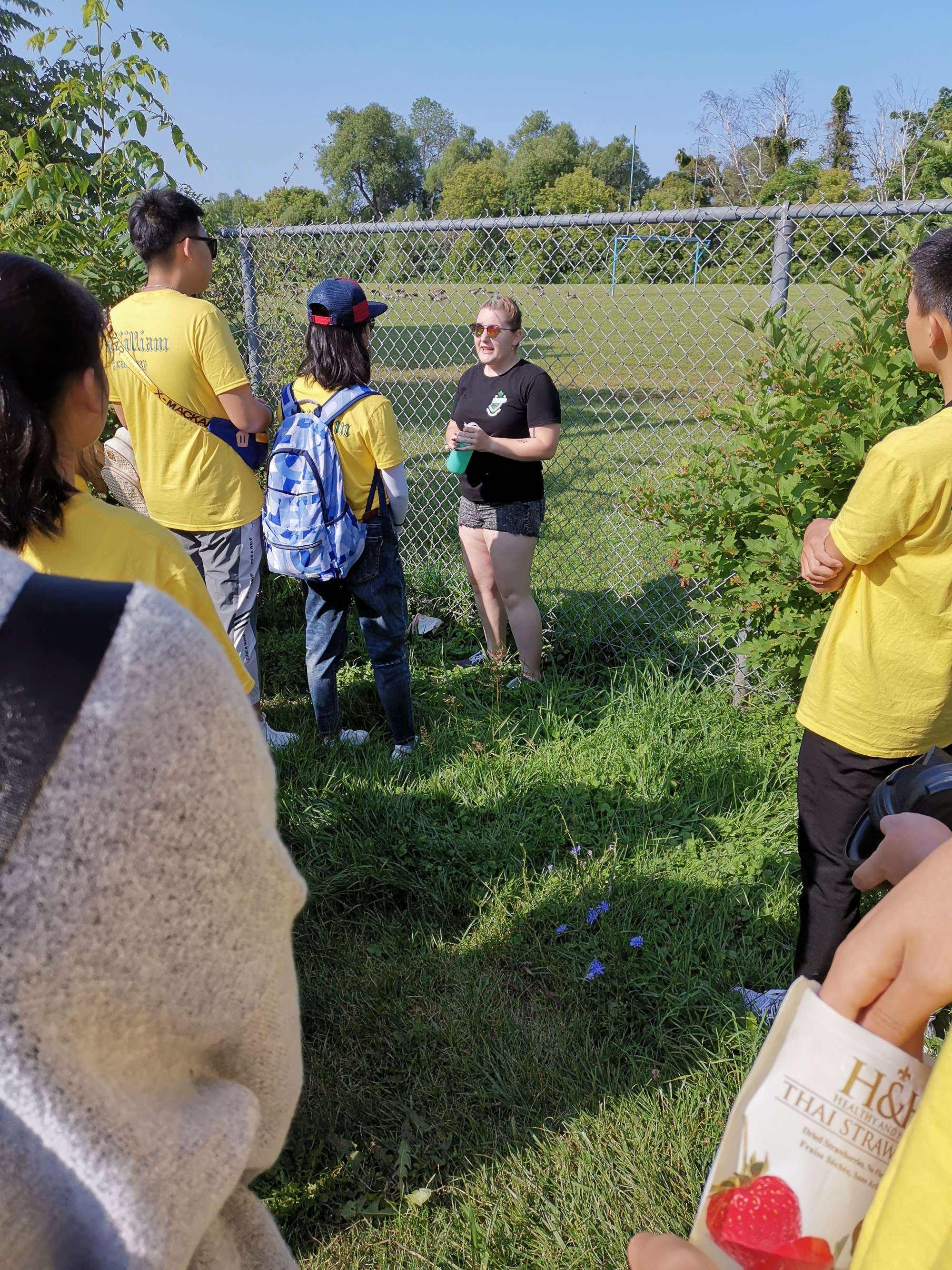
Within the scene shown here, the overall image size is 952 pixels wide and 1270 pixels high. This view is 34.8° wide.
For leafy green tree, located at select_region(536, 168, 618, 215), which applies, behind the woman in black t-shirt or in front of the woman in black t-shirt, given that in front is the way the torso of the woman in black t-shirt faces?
behind

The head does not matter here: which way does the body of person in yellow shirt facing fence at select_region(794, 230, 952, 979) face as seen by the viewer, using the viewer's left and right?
facing away from the viewer and to the left of the viewer

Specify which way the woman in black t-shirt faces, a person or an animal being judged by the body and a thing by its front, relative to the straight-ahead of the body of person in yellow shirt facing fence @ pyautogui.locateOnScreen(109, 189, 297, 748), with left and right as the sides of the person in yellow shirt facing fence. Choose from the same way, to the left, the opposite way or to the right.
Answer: the opposite way

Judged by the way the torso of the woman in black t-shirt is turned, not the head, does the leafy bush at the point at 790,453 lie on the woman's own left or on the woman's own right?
on the woman's own left

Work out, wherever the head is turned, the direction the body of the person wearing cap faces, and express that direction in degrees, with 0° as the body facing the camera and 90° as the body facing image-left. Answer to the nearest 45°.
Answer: approximately 225°

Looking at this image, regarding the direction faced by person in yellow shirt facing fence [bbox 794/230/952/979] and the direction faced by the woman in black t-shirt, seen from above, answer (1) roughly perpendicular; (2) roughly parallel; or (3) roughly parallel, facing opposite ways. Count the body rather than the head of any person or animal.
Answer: roughly perpendicular

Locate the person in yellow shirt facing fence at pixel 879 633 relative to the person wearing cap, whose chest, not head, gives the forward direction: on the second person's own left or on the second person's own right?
on the second person's own right

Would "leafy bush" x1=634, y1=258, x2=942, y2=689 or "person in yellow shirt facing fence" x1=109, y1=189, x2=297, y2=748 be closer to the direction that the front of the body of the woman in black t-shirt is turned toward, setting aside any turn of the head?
the person in yellow shirt facing fence

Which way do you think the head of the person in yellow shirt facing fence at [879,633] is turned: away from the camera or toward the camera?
away from the camera

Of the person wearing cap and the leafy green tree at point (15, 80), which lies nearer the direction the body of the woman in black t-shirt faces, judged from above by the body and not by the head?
the person wearing cap
